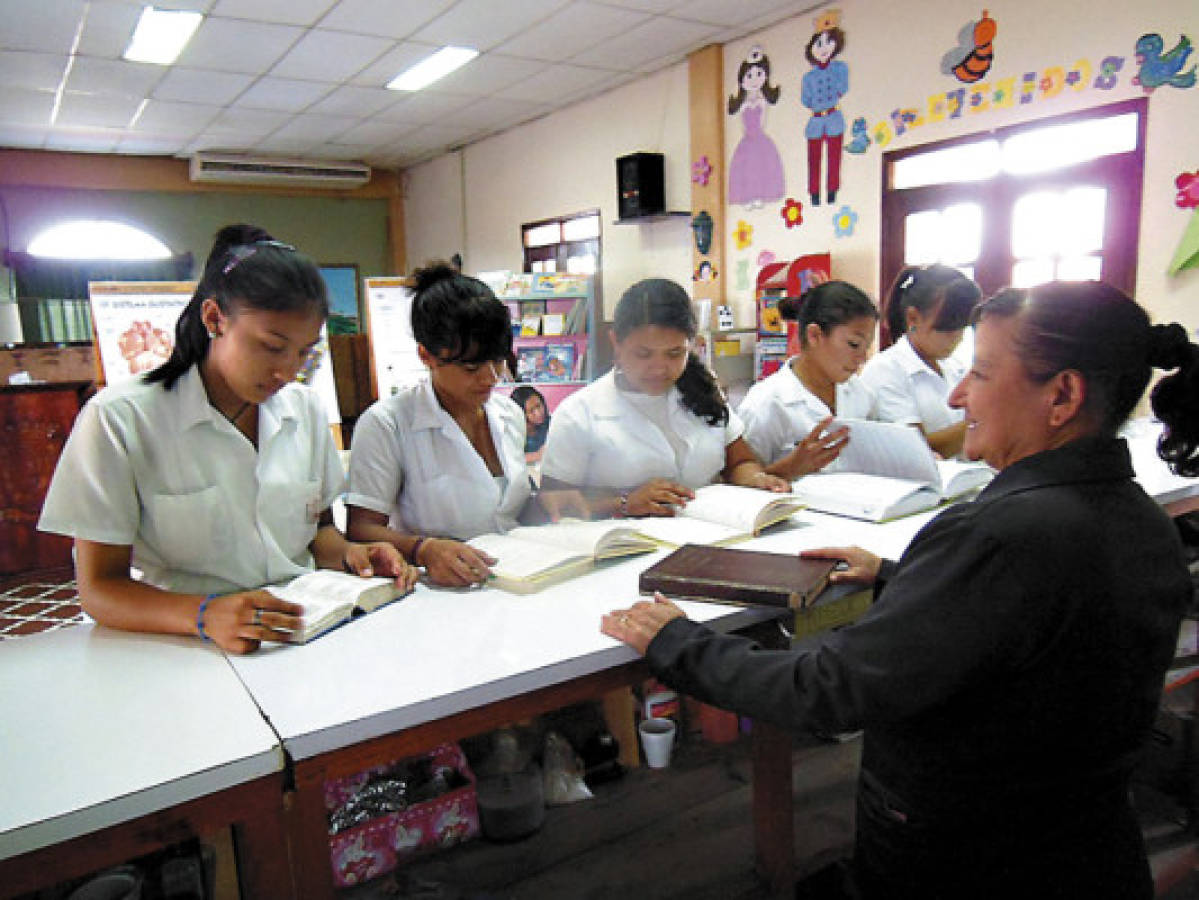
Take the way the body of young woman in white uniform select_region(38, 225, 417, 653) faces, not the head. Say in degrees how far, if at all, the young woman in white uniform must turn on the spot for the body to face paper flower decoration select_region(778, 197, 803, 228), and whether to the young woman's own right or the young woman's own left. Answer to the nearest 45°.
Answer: approximately 90° to the young woman's own left

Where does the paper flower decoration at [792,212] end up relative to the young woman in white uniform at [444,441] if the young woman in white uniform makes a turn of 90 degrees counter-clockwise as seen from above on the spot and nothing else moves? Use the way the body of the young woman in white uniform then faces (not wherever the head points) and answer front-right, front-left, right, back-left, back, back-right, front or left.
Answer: front

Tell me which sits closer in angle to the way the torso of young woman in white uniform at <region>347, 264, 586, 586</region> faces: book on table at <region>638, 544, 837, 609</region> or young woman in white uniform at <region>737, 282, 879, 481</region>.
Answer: the book on table

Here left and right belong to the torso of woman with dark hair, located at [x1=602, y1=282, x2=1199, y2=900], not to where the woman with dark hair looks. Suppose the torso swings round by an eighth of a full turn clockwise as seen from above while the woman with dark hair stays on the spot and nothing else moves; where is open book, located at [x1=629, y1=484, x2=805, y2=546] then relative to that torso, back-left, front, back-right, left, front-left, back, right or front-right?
front-left

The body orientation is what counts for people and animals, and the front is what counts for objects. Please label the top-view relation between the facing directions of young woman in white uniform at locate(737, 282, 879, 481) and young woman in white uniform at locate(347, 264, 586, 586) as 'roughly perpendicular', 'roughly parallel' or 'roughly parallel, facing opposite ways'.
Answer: roughly parallel

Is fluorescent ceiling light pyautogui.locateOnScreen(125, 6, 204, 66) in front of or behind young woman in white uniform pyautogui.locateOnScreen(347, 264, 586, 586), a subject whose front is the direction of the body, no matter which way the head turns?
behind

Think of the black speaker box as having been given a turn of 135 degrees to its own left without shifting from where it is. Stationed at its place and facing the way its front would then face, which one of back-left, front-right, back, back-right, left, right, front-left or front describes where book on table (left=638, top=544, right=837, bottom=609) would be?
right

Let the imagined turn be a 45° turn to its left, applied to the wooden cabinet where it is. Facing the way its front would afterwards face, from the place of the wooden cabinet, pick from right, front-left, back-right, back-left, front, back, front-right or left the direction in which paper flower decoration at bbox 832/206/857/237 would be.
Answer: front

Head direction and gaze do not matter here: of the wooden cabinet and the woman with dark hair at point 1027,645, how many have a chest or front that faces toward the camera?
1

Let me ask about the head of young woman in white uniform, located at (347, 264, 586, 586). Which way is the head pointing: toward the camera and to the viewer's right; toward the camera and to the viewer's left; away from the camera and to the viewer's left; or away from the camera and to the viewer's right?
toward the camera and to the viewer's right

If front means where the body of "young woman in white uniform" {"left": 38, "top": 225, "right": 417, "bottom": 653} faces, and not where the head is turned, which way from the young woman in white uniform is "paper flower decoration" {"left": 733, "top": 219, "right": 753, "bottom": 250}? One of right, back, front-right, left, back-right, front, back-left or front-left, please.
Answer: left

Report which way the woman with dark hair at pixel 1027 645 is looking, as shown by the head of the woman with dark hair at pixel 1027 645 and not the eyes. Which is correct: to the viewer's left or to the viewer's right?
to the viewer's left

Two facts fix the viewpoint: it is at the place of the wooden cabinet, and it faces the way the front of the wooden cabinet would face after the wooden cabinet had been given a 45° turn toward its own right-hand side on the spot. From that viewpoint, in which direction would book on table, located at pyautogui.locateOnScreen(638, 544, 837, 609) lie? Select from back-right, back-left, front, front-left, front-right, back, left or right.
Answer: front-left

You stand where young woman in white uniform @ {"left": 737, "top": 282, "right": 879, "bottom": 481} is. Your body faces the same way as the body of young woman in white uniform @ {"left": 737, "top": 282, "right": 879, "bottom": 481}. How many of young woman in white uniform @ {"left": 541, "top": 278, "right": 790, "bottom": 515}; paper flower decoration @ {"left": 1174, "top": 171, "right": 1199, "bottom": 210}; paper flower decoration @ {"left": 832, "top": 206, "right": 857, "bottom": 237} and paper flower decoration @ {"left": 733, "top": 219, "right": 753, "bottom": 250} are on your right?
1

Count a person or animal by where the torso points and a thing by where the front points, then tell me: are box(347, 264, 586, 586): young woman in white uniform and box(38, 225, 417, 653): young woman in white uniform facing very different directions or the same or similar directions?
same or similar directions

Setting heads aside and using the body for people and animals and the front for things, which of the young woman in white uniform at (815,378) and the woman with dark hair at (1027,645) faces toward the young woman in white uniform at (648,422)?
the woman with dark hair

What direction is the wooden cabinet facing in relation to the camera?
toward the camera

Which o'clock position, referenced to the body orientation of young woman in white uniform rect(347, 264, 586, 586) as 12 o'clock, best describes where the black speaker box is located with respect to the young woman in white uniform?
The black speaker box is roughly at 8 o'clock from the young woman in white uniform.

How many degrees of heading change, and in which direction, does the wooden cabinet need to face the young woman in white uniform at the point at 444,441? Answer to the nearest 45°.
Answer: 0° — it already faces them
